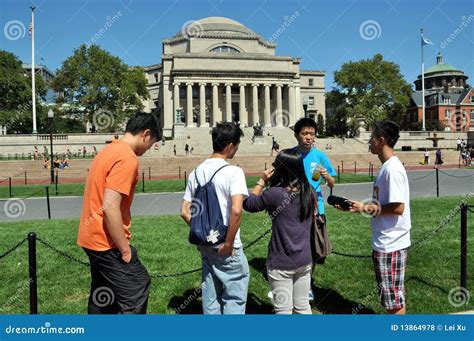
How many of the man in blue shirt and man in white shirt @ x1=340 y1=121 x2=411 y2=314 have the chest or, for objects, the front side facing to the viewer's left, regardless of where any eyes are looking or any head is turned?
1

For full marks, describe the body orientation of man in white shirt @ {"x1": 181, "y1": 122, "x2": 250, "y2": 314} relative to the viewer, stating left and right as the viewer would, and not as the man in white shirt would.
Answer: facing away from the viewer and to the right of the viewer

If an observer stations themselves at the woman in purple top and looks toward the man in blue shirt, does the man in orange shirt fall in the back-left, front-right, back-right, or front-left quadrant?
back-left

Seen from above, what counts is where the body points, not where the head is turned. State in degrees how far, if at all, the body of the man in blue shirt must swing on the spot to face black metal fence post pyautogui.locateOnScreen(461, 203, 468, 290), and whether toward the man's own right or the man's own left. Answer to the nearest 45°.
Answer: approximately 90° to the man's own left

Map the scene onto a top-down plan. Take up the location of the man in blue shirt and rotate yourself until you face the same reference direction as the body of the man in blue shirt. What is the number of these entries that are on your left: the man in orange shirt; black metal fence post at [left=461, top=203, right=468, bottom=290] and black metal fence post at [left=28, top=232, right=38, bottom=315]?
1

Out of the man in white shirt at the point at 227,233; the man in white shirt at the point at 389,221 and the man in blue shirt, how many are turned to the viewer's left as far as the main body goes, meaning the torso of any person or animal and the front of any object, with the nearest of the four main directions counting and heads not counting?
1

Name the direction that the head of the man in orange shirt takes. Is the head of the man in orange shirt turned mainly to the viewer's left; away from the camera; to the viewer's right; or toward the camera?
to the viewer's right

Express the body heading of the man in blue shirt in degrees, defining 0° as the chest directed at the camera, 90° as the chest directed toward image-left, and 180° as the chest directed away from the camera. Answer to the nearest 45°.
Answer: approximately 0°

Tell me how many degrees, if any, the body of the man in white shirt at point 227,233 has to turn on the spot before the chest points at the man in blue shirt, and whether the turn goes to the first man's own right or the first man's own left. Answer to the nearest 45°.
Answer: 0° — they already face them

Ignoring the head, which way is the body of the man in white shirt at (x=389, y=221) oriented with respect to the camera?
to the viewer's left

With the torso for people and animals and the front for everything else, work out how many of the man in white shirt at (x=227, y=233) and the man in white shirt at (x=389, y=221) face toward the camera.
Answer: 0

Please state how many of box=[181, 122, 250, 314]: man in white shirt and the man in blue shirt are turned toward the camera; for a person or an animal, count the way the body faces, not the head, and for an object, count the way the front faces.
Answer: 1

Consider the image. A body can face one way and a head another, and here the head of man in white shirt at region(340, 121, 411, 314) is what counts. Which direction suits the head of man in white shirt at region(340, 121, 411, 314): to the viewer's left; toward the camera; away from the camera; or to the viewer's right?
to the viewer's left
